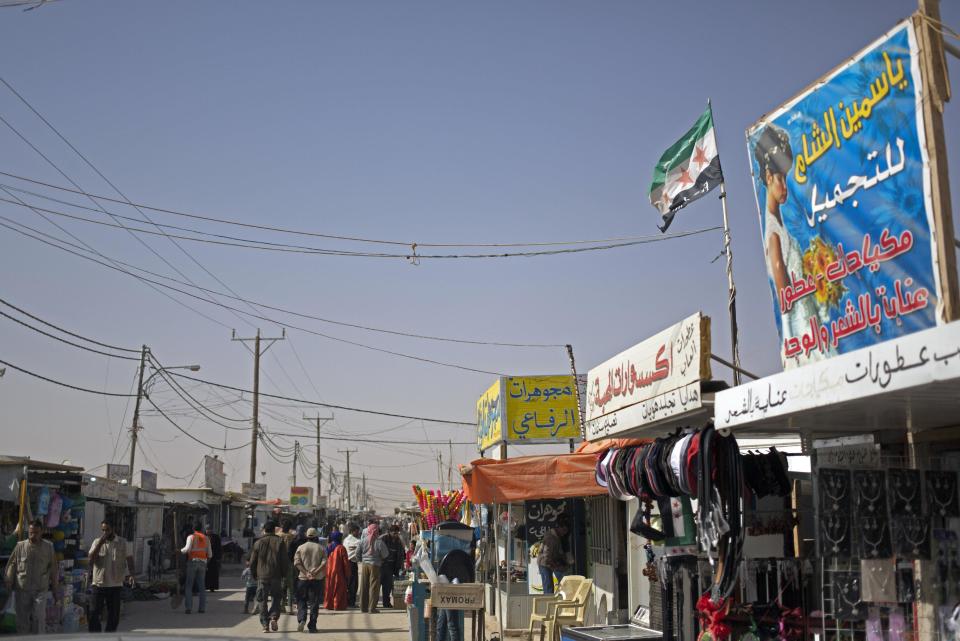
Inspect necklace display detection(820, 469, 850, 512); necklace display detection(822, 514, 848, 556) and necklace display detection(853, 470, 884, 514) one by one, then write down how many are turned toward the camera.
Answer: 3

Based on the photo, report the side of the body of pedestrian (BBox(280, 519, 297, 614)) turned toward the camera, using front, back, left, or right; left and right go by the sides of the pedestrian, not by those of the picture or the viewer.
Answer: back

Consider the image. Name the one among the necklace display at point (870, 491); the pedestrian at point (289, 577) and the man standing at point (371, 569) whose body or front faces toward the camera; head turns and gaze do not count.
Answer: the necklace display

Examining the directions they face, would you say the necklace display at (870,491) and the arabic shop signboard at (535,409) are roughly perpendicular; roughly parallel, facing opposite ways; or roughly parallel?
roughly parallel

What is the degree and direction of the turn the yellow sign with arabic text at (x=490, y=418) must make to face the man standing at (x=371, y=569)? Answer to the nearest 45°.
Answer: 0° — it already faces them

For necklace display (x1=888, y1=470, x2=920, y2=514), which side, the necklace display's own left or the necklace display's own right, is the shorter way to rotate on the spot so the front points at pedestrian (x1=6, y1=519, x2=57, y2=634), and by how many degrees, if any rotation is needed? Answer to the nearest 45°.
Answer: approximately 90° to the necklace display's own right

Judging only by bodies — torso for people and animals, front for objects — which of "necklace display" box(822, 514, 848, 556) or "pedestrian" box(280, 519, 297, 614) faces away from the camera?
the pedestrian

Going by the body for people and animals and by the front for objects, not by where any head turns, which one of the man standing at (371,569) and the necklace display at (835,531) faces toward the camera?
the necklace display

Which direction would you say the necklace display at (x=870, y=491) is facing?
toward the camera

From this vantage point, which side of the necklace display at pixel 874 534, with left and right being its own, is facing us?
front

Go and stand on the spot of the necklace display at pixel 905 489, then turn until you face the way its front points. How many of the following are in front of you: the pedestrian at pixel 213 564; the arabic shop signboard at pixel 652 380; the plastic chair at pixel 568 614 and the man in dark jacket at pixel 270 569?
0

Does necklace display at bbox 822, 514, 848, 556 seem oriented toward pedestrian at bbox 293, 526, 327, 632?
no

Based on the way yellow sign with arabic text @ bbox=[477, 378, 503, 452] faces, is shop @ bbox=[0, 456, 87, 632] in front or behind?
in front

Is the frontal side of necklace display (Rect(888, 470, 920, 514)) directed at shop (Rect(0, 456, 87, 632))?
no

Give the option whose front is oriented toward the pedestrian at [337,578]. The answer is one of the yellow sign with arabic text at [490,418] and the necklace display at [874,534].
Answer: the yellow sign with arabic text

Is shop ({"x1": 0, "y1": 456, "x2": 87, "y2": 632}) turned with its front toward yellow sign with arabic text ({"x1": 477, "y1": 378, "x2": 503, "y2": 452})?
no

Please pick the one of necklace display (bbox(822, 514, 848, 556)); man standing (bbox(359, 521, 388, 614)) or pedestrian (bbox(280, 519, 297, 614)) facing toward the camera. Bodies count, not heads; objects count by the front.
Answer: the necklace display

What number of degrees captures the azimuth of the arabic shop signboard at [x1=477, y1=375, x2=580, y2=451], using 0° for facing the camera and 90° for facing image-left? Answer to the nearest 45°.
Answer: approximately 0°
